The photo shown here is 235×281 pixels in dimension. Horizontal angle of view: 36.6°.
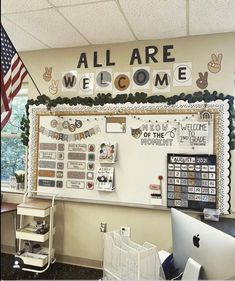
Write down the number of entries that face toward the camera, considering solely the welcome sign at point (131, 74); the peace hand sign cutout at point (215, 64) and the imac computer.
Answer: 2

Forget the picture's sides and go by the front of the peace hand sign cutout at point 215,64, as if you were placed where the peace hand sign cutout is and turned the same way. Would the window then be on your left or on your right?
on your right

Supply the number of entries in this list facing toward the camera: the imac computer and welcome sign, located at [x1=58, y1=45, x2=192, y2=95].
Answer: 1

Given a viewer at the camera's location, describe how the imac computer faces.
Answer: facing away from the viewer and to the right of the viewer

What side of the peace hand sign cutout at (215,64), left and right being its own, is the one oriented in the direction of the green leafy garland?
right

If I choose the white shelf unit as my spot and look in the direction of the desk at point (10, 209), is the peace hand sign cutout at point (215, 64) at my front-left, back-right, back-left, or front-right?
back-right

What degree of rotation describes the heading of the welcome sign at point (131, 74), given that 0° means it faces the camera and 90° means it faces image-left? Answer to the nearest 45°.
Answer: approximately 0°

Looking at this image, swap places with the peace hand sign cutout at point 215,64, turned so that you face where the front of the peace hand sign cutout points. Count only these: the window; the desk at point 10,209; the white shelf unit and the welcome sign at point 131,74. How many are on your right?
4

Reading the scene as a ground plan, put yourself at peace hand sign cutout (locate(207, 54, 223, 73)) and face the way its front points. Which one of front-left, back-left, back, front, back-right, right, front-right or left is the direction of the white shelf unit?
right

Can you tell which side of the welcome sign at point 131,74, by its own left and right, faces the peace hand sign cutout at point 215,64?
left
